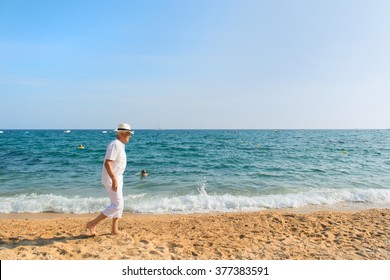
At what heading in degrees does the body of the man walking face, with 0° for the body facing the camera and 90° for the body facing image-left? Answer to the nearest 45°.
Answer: approximately 270°

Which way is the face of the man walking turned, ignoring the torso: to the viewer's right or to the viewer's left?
to the viewer's right
